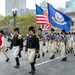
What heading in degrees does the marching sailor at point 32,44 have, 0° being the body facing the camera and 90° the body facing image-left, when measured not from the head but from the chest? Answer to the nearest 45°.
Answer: approximately 45°

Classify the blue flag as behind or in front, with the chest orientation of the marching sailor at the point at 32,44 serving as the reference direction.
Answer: behind

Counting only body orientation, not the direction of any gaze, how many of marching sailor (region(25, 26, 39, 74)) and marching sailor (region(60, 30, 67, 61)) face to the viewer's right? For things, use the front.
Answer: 0

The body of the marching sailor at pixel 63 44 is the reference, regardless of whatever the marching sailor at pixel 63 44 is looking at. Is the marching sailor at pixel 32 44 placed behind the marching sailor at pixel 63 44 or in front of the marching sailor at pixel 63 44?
in front

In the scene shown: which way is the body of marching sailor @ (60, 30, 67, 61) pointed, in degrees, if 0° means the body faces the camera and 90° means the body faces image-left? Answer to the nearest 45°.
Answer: approximately 45°
